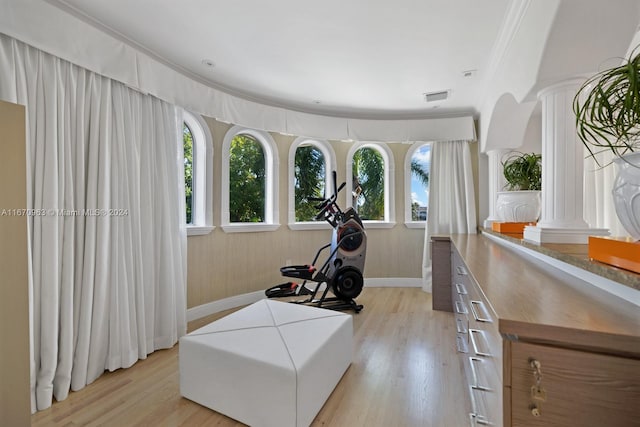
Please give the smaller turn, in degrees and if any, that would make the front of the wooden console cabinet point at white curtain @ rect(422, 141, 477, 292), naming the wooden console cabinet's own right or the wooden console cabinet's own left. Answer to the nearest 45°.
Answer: approximately 90° to the wooden console cabinet's own right

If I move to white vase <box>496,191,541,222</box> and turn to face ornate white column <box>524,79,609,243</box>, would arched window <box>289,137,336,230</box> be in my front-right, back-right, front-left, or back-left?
back-right

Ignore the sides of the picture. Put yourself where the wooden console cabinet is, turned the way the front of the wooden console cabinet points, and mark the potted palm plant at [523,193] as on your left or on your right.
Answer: on your right

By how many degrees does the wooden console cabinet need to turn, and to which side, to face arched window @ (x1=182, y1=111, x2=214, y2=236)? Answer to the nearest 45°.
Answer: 0° — it already faces it

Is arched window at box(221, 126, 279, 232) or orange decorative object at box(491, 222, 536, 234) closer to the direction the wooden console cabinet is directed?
the arched window

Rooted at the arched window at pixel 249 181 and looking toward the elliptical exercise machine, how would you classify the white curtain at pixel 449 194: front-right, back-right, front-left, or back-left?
front-left

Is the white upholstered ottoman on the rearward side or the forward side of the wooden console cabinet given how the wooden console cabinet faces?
on the forward side

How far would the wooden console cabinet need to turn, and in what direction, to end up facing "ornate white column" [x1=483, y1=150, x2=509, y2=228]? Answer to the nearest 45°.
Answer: approximately 90° to its right

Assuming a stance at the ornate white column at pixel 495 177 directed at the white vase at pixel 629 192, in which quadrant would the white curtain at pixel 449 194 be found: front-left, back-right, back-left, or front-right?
back-right

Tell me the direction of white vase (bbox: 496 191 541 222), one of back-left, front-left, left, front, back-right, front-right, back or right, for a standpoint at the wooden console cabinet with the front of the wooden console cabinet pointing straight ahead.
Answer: right

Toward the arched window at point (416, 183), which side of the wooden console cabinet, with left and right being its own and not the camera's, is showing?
right

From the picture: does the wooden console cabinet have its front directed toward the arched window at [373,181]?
no

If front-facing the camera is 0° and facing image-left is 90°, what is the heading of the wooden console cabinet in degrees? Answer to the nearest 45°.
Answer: approximately 90°

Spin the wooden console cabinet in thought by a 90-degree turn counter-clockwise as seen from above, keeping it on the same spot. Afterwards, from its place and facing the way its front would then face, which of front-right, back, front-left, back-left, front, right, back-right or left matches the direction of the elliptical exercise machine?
back-right

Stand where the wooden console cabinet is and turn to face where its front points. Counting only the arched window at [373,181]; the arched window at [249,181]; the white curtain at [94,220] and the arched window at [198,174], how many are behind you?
0

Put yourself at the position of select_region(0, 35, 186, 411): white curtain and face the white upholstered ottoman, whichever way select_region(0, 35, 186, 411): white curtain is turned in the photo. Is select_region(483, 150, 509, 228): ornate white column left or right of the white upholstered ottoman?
left
